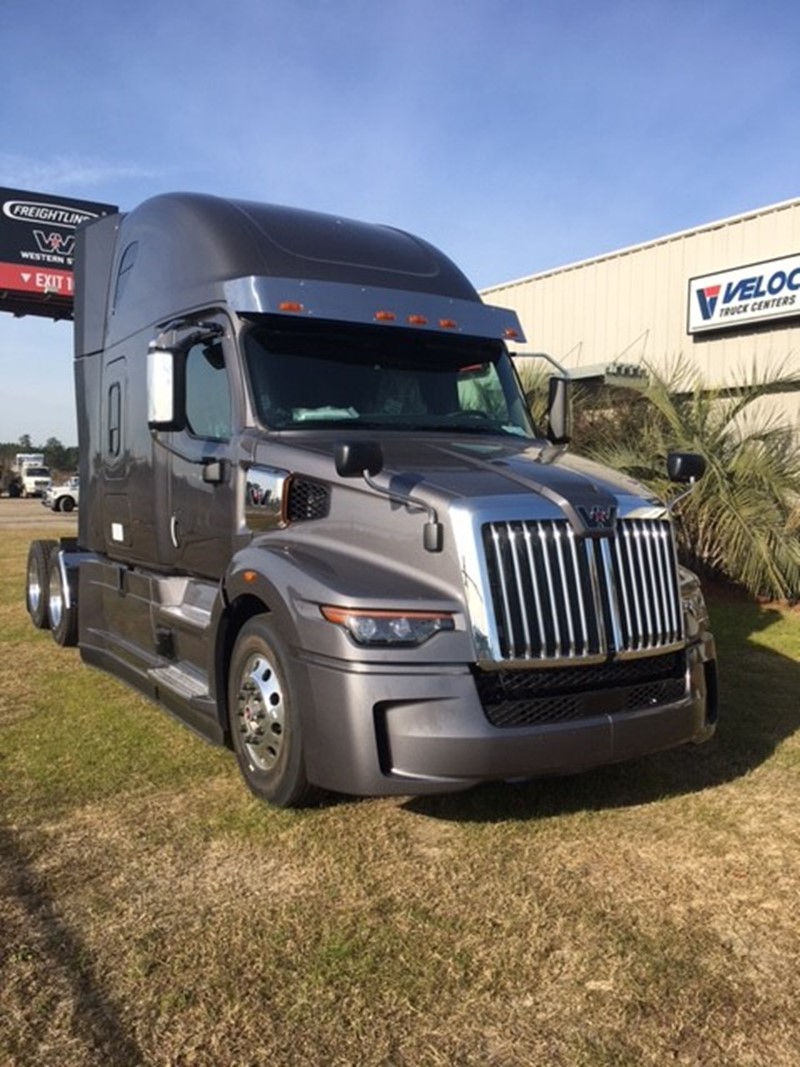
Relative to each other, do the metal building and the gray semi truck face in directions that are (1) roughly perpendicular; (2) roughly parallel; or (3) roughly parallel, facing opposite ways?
roughly perpendicular

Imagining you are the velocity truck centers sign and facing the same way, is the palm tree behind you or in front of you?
in front

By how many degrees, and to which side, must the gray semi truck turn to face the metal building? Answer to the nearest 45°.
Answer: approximately 90° to its left

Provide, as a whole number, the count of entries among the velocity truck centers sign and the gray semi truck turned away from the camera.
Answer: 0

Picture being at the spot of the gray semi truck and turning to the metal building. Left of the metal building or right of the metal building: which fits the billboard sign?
left

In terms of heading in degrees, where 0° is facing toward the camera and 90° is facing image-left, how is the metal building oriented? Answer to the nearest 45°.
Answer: approximately 45°

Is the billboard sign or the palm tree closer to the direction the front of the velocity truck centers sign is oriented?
the palm tree

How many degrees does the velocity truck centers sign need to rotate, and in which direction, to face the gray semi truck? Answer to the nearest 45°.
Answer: approximately 45° to its left

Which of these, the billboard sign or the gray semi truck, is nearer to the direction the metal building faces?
the gray semi truck

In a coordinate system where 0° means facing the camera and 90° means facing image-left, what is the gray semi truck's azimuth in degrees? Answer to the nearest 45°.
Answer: approximately 315°

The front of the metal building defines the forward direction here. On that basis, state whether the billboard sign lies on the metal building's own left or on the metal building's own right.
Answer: on the metal building's own right

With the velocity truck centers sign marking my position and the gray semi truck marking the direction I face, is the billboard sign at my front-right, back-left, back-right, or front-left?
back-right

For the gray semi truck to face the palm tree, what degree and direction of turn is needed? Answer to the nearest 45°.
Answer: approximately 90° to its left

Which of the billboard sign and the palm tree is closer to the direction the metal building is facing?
the palm tree

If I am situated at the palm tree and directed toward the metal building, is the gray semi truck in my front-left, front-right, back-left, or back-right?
back-left

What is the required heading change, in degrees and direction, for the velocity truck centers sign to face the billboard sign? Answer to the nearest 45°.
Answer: approximately 90° to its right

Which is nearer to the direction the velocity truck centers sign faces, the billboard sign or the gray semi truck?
the gray semi truck
